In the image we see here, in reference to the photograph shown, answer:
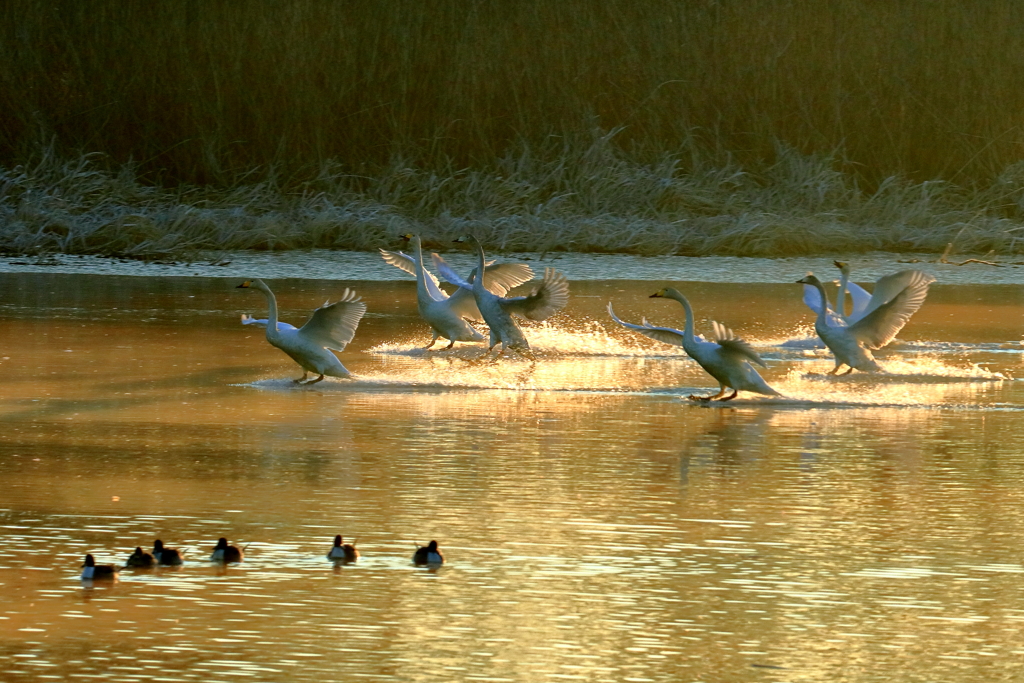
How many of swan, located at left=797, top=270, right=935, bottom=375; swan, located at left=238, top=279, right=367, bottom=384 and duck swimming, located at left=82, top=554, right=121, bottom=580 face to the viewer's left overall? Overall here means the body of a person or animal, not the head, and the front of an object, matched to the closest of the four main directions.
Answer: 3

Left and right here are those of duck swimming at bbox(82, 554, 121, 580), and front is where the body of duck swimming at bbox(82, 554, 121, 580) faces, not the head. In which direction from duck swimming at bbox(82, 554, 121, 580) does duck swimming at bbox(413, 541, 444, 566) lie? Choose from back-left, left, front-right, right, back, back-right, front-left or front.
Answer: back

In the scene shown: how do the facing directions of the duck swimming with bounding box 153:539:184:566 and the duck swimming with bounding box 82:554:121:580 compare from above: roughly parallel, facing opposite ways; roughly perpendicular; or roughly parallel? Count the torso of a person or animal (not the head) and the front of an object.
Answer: roughly parallel

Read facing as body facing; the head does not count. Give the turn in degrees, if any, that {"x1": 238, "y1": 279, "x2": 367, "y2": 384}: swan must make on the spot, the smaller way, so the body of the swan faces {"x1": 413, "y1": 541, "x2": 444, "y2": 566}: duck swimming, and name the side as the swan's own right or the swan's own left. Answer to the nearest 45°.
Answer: approximately 90° to the swan's own left

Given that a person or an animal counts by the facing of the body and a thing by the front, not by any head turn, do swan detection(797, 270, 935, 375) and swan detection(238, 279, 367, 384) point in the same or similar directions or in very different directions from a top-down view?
same or similar directions

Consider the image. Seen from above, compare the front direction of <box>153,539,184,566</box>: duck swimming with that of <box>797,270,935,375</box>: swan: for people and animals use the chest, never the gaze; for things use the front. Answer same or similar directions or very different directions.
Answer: same or similar directions

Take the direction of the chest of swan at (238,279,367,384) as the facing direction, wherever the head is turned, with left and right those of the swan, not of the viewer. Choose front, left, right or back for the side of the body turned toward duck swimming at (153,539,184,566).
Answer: left

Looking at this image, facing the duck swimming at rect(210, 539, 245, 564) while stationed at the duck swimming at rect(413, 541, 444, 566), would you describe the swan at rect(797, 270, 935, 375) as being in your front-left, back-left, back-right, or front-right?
back-right

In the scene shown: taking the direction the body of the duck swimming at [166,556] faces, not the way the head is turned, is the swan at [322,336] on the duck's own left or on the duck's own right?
on the duck's own right

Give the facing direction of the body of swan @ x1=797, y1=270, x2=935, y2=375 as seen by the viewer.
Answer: to the viewer's left

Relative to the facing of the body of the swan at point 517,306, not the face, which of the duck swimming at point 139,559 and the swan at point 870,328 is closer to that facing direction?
the duck swimming

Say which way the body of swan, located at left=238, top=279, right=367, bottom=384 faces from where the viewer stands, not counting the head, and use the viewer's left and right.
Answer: facing to the left of the viewer

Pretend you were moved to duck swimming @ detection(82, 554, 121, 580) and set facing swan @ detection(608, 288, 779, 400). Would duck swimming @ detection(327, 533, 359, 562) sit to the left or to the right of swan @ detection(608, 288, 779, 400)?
right

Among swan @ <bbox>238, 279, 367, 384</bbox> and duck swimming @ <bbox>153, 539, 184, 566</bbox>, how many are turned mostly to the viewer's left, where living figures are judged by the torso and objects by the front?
2

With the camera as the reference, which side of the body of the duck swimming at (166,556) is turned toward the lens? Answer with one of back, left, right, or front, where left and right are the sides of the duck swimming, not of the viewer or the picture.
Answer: left

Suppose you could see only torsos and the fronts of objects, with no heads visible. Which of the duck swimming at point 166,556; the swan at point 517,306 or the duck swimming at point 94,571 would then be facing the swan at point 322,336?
the swan at point 517,306

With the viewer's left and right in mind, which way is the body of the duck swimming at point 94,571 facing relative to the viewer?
facing to the left of the viewer
